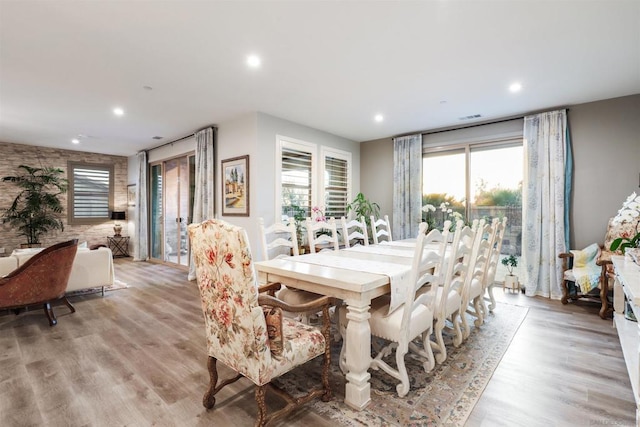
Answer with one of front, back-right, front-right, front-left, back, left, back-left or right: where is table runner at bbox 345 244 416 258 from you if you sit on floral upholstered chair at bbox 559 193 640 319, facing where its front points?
front

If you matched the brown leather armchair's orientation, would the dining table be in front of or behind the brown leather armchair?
behind

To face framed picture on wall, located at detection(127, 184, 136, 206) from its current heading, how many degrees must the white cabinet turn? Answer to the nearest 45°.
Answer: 0° — it already faces it

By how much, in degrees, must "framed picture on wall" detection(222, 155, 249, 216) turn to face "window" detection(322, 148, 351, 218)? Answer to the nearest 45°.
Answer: approximately 135° to its left

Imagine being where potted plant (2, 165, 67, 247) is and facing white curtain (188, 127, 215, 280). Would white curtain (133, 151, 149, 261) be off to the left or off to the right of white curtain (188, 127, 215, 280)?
left

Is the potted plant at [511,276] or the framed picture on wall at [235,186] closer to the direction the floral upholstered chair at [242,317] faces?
the potted plant

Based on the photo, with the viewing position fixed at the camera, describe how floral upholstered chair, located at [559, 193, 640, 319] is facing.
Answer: facing the viewer and to the left of the viewer

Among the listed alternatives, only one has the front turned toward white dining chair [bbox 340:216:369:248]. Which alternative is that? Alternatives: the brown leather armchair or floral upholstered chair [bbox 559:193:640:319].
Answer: the floral upholstered chair

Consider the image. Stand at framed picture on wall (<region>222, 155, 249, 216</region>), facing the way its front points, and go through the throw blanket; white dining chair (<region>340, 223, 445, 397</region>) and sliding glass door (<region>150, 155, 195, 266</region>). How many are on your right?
1

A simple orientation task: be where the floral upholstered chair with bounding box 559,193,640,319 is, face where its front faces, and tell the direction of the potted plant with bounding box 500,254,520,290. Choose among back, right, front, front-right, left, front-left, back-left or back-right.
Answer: front-right

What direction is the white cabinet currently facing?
to the viewer's left

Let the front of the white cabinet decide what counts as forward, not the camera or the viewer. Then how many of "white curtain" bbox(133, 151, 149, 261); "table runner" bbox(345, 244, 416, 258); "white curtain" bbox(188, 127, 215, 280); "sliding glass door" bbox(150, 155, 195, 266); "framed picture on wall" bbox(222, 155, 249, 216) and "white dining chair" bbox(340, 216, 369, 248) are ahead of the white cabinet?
6

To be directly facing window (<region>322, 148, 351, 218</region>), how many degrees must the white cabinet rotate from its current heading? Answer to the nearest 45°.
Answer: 0° — it already faces it

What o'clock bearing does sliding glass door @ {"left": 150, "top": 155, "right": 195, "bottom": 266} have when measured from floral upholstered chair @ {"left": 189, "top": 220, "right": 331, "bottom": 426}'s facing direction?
The sliding glass door is roughly at 10 o'clock from the floral upholstered chair.

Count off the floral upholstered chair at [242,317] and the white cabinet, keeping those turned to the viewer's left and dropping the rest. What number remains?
1

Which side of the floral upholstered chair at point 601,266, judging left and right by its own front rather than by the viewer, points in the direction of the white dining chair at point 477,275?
front
